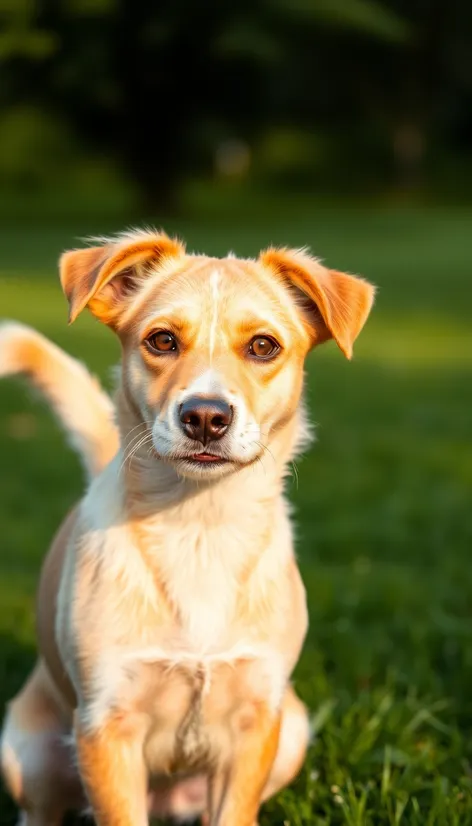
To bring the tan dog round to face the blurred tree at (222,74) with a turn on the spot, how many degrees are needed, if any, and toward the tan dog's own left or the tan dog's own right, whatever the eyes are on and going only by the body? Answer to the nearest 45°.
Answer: approximately 180°

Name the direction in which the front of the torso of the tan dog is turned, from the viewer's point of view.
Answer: toward the camera
